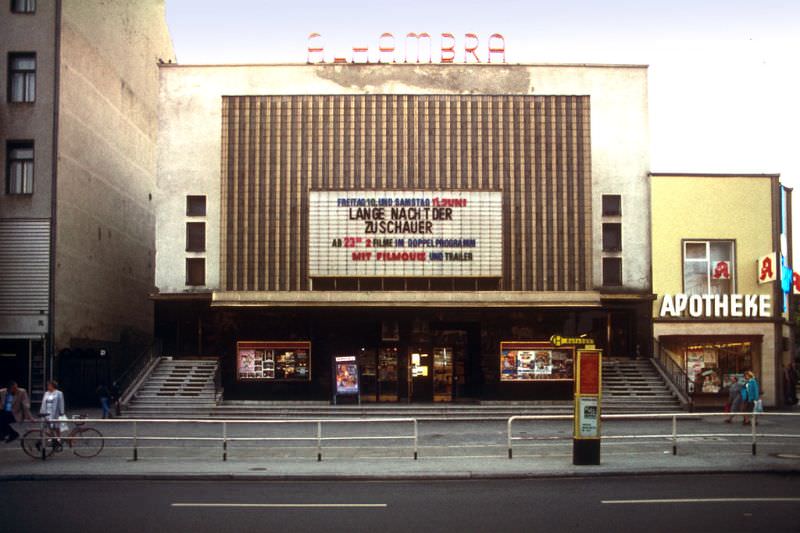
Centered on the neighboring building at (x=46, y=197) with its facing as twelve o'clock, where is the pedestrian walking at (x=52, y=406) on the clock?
The pedestrian walking is roughly at 12 o'clock from the neighboring building.

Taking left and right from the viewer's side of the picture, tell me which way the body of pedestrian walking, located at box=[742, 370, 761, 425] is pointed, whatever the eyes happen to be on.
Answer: facing to the left of the viewer

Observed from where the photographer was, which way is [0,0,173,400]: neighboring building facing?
facing the viewer

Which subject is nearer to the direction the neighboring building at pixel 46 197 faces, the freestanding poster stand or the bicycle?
the bicycle

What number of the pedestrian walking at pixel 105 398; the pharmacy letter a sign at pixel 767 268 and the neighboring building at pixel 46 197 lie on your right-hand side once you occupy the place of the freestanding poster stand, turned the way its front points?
2

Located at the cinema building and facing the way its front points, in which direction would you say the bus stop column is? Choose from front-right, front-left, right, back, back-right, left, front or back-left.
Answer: front

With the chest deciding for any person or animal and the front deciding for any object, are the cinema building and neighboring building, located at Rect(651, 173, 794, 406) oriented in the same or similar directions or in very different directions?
same or similar directions

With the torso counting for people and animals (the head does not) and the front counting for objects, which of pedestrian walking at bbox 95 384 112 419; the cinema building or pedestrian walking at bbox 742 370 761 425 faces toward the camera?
the cinema building

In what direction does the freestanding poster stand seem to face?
toward the camera

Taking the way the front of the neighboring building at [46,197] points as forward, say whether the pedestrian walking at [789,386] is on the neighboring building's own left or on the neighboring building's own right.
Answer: on the neighboring building's own left
